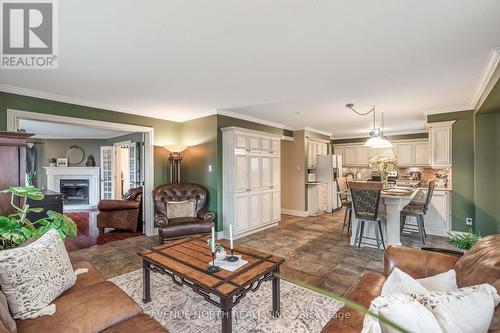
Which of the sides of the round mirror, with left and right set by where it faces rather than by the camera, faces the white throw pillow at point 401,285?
front

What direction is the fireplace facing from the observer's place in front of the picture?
facing the viewer

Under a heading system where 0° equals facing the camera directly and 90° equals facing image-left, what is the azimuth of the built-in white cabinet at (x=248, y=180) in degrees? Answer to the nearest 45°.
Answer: approximately 315°

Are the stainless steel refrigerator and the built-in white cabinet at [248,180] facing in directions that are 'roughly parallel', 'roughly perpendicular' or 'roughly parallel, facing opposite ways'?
roughly parallel

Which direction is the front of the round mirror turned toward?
toward the camera

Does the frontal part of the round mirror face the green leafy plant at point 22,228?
yes

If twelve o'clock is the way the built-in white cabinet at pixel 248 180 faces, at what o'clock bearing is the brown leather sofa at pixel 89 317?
The brown leather sofa is roughly at 2 o'clock from the built-in white cabinet.

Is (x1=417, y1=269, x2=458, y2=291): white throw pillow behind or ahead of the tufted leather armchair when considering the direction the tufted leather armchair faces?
ahead

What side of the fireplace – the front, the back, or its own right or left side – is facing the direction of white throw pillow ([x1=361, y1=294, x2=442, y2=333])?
front

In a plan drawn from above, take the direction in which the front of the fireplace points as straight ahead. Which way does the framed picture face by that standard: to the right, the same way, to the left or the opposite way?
the same way

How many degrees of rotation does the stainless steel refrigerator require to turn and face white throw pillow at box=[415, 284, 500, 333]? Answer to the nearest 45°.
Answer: approximately 45° to its right

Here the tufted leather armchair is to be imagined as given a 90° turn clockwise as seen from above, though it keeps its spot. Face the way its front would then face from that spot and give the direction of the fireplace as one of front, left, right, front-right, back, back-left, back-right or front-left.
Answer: right

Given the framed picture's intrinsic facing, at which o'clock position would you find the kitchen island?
The kitchen island is roughly at 11 o'clock from the framed picture.

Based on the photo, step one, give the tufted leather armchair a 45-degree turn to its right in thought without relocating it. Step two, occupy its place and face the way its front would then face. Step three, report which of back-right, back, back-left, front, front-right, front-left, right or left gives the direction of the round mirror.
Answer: back-right

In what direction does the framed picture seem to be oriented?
toward the camera

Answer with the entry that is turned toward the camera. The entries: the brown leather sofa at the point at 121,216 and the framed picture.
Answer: the framed picture
